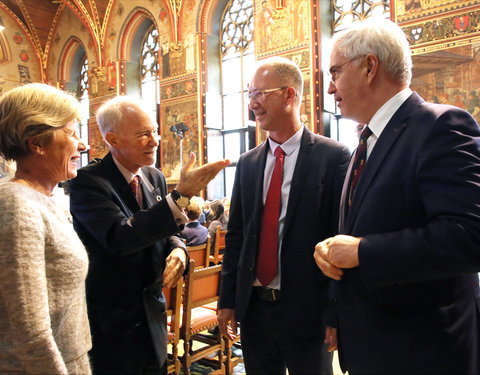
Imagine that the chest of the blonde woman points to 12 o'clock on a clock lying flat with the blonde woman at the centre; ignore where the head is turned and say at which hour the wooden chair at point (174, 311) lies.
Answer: The wooden chair is roughly at 10 o'clock from the blonde woman.

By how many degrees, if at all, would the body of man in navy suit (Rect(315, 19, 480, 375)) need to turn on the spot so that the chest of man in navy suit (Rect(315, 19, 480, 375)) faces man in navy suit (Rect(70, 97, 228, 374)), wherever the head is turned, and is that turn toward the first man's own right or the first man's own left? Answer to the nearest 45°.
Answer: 0° — they already face them

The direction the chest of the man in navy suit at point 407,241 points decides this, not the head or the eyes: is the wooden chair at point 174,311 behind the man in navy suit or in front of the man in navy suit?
in front

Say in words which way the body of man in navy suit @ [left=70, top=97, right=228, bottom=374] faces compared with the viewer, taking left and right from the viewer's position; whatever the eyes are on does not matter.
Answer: facing the viewer and to the right of the viewer

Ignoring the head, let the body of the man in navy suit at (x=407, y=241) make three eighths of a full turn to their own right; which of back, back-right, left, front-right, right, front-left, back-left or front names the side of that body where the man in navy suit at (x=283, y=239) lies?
left

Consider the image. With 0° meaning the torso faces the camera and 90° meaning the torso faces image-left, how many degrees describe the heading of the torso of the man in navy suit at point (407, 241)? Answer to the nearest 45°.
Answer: approximately 90°

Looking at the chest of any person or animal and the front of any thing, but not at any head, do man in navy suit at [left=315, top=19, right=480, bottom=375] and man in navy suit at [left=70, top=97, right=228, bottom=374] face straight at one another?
yes

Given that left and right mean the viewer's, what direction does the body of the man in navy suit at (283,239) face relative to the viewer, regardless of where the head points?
facing the viewer and to the left of the viewer

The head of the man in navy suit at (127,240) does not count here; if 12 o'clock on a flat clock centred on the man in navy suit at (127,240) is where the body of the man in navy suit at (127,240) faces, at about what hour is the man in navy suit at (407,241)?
the man in navy suit at (407,241) is roughly at 12 o'clock from the man in navy suit at (127,240).

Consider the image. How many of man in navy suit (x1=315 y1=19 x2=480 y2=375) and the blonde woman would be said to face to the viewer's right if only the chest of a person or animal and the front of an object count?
1

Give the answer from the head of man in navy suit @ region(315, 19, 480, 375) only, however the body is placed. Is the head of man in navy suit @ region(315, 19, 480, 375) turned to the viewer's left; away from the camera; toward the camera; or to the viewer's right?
to the viewer's left

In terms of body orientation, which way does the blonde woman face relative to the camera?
to the viewer's right

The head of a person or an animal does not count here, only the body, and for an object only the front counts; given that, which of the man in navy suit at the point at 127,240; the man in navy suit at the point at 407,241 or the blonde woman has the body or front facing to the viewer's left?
the man in navy suit at the point at 407,241

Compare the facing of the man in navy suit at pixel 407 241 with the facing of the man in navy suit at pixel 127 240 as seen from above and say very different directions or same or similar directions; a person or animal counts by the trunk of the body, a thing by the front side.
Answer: very different directions

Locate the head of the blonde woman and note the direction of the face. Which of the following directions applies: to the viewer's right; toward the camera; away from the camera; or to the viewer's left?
to the viewer's right
